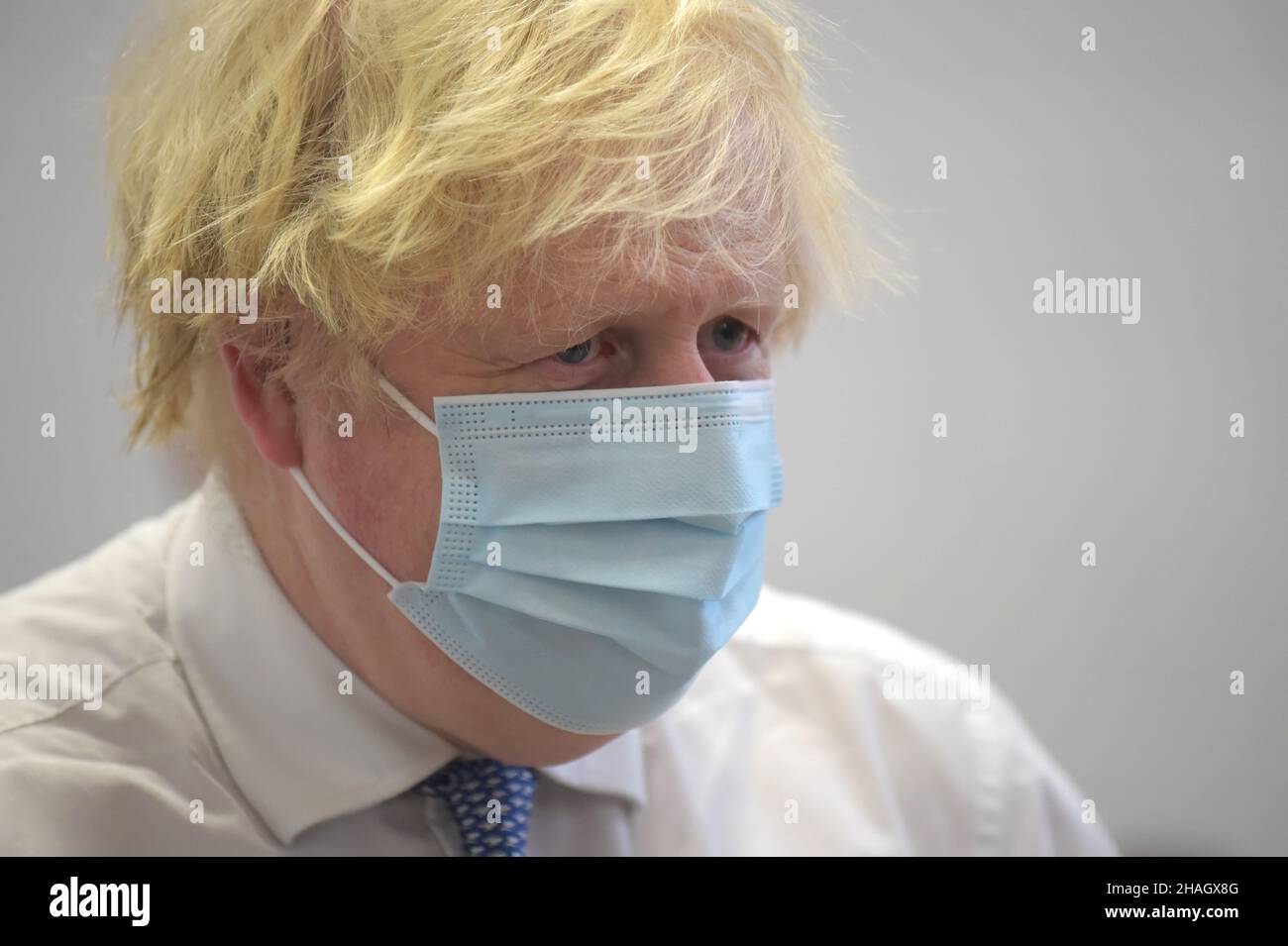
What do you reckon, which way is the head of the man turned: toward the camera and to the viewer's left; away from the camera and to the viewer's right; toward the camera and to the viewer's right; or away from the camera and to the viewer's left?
toward the camera and to the viewer's right

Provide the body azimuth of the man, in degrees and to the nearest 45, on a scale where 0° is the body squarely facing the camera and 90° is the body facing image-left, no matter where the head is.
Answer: approximately 315°
